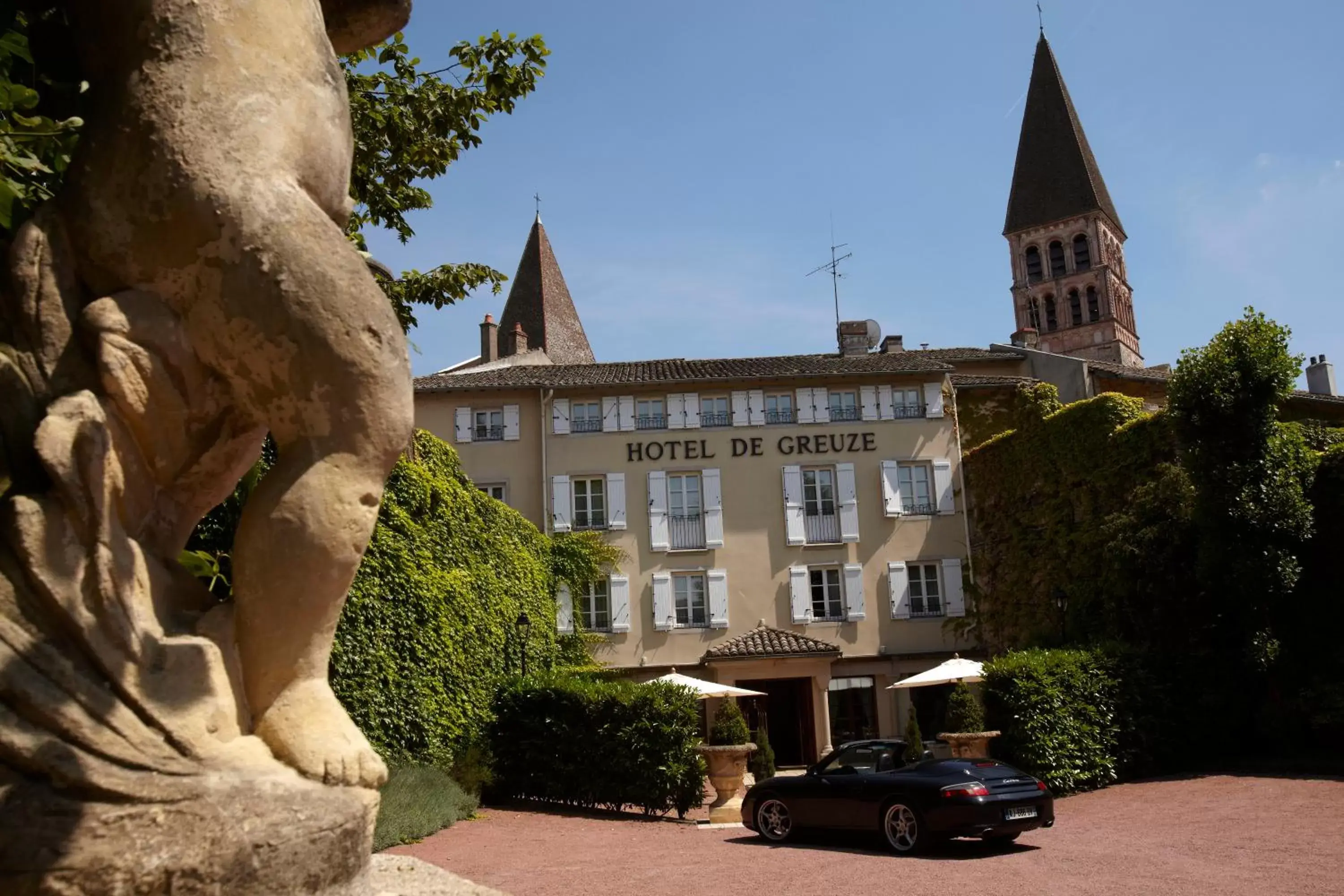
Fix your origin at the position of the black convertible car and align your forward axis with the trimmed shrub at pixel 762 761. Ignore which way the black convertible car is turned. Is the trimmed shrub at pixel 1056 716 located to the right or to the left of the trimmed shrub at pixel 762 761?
right

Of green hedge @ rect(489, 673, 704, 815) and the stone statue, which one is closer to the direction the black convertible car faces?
the green hedge

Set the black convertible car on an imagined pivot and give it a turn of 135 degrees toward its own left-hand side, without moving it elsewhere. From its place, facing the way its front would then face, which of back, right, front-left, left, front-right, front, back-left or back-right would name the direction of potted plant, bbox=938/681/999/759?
back

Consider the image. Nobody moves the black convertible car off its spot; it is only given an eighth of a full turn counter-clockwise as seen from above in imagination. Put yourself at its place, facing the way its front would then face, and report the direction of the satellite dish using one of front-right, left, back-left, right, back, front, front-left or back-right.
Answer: right

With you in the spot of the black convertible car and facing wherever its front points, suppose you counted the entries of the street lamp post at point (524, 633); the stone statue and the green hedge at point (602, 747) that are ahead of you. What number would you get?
2

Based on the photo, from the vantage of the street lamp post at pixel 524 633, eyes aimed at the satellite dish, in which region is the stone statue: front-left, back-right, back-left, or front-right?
back-right

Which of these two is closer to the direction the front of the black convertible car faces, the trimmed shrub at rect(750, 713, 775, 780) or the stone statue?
the trimmed shrub

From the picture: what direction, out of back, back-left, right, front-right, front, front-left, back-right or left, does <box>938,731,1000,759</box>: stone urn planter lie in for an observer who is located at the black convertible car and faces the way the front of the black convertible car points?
front-right

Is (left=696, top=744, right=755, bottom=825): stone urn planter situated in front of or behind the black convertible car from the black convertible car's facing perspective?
in front

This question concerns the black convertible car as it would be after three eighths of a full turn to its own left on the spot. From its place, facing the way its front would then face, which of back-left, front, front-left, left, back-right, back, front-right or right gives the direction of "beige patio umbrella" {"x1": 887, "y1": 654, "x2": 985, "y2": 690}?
back

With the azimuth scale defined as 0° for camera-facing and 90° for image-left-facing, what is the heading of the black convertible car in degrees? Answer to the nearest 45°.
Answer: approximately 135°

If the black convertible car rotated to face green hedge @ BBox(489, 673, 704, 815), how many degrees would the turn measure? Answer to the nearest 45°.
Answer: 0° — it already faces it
